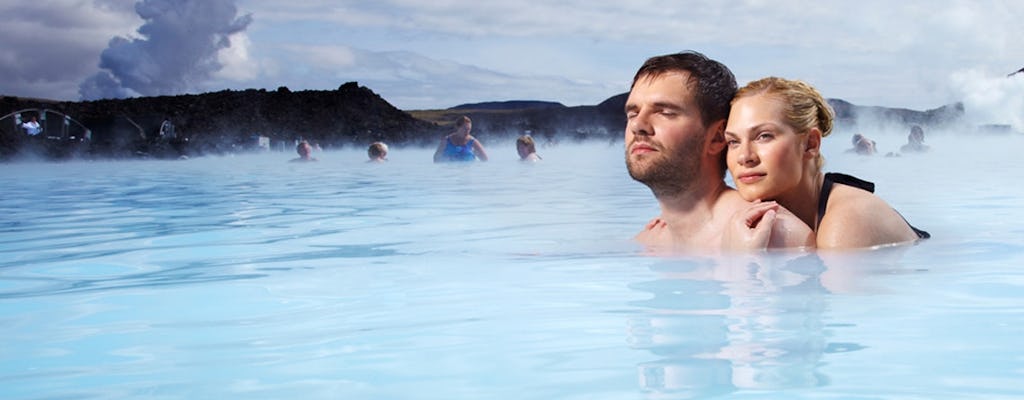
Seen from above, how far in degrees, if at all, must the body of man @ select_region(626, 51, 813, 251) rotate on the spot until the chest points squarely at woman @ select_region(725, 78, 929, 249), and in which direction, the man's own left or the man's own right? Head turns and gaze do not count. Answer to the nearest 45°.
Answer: approximately 135° to the man's own left

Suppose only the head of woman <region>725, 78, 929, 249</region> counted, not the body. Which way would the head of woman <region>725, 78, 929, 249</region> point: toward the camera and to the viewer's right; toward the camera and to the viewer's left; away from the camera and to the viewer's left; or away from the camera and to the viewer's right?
toward the camera and to the viewer's left

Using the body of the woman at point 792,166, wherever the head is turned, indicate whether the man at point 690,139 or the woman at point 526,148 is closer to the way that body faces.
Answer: the man

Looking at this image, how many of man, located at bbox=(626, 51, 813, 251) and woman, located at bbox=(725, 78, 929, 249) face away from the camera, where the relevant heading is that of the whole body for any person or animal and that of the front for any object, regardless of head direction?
0

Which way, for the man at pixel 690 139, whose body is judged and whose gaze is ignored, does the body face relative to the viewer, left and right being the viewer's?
facing the viewer and to the left of the viewer

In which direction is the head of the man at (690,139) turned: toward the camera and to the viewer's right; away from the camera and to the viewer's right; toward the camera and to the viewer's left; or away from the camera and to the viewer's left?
toward the camera and to the viewer's left

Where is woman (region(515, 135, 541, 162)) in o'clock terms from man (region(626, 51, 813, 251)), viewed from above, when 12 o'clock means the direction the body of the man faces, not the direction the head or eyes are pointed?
The woman is roughly at 4 o'clock from the man.
